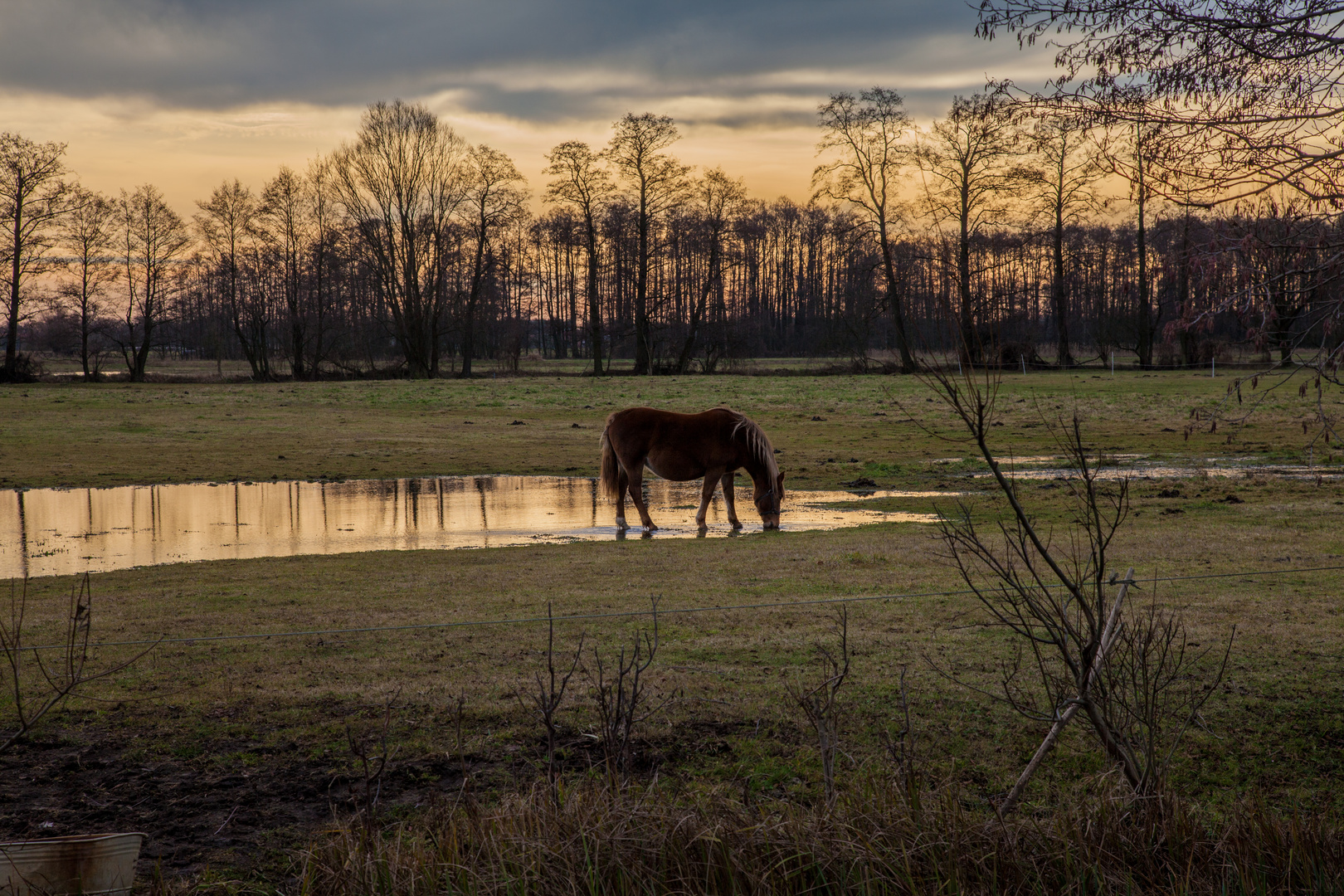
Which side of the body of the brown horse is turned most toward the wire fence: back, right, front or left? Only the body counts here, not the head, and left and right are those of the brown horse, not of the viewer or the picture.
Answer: right

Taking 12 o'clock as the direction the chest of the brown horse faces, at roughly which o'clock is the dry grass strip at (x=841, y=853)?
The dry grass strip is roughly at 3 o'clock from the brown horse.

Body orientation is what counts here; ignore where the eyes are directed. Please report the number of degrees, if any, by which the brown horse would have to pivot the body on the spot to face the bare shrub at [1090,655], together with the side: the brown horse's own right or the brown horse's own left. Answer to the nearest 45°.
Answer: approximately 90° to the brown horse's own right

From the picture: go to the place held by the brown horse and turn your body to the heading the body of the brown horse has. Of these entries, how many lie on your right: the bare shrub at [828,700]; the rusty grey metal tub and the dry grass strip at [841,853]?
3

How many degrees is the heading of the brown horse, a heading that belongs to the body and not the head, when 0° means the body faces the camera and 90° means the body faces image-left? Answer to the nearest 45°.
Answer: approximately 270°

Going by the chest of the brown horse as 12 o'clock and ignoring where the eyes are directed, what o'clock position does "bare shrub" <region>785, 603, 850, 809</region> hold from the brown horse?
The bare shrub is roughly at 3 o'clock from the brown horse.

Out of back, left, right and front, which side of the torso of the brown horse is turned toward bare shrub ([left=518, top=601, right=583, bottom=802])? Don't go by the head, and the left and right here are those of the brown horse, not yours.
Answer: right

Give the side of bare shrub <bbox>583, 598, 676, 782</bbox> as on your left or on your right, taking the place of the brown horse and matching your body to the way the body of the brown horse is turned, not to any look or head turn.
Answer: on your right
